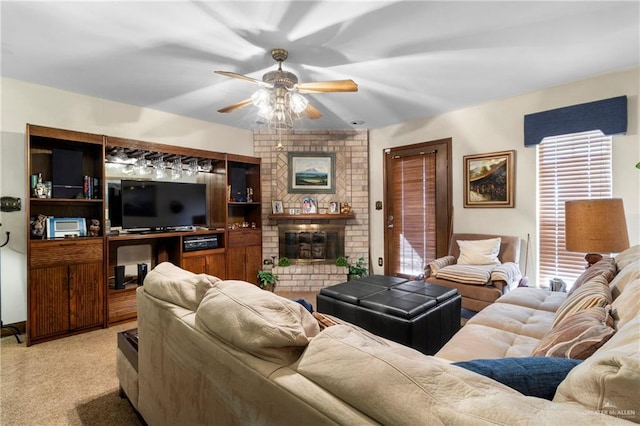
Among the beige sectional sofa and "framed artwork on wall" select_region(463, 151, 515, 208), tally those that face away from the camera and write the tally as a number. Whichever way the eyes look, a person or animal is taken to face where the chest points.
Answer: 1

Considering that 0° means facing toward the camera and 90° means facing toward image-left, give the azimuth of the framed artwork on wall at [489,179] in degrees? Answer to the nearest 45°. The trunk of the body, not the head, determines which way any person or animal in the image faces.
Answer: approximately 45°

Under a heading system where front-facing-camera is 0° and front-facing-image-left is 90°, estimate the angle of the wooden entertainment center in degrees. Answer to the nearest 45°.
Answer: approximately 315°

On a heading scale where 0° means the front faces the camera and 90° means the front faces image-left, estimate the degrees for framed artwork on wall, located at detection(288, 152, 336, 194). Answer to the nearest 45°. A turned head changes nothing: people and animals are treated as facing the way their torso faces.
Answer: approximately 0°

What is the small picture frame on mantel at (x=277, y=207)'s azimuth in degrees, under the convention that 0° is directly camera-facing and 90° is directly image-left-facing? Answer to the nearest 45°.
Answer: approximately 0°
